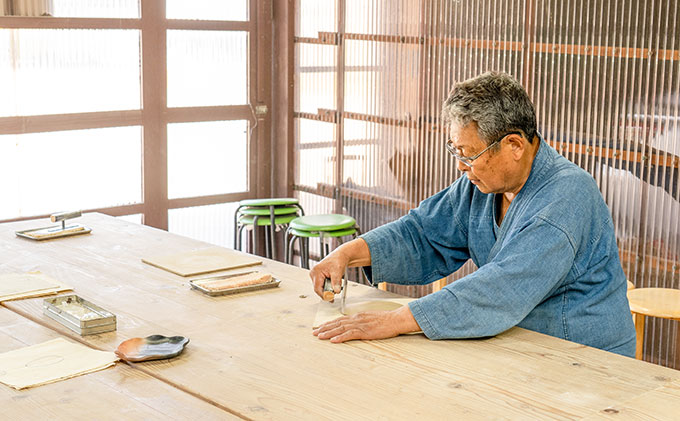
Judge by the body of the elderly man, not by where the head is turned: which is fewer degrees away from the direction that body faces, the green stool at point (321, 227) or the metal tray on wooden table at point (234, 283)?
the metal tray on wooden table

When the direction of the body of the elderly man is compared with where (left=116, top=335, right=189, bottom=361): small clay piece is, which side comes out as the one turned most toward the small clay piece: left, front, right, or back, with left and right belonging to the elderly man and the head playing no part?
front

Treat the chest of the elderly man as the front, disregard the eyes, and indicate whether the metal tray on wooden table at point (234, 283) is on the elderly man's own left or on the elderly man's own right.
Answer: on the elderly man's own right

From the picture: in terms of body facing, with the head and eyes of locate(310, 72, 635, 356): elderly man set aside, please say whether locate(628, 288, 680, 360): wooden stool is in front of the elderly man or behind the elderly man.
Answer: behind

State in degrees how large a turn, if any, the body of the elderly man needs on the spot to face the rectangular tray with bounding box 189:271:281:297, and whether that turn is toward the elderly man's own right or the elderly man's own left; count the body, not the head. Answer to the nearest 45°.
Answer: approximately 45° to the elderly man's own right

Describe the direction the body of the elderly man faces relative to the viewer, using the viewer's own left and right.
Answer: facing the viewer and to the left of the viewer

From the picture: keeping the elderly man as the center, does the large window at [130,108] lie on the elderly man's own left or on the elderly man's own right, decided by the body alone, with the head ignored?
on the elderly man's own right

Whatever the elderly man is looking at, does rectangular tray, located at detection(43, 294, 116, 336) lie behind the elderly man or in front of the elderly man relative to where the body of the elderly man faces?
in front

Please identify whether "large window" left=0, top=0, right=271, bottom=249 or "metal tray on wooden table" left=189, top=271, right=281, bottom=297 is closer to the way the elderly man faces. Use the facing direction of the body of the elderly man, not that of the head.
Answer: the metal tray on wooden table
